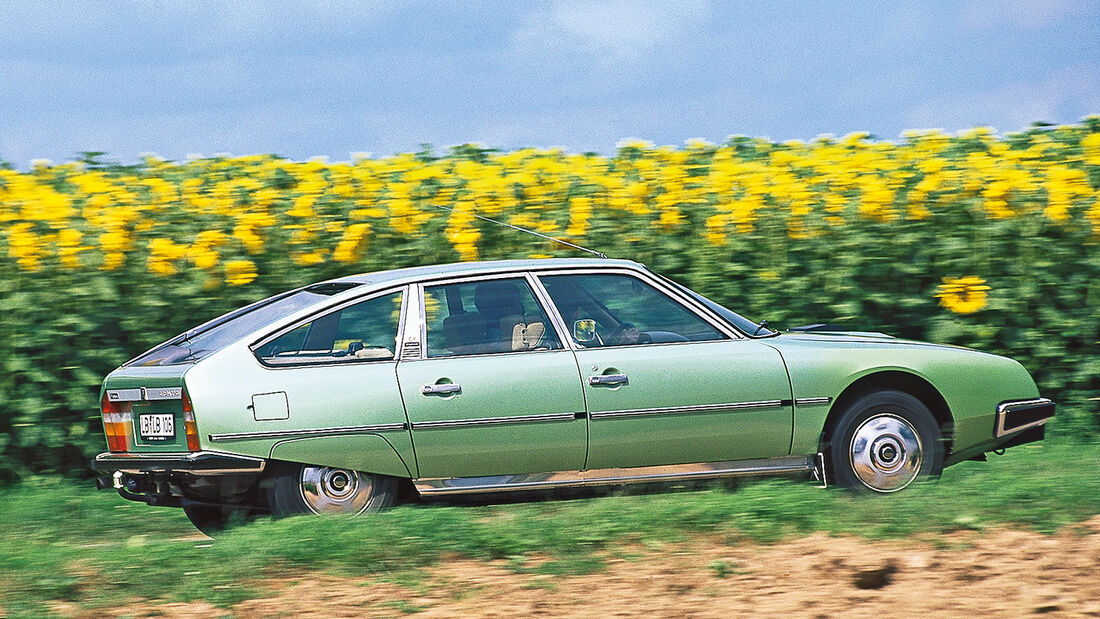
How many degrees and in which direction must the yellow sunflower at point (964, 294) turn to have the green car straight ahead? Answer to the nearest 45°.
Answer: approximately 45° to its right

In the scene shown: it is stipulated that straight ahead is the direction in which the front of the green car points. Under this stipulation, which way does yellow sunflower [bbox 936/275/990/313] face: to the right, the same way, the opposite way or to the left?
to the right

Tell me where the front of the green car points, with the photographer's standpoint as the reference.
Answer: facing to the right of the viewer

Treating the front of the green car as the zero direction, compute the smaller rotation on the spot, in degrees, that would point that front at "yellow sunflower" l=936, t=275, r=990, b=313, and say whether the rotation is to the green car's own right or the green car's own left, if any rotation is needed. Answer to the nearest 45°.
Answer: approximately 45° to the green car's own left

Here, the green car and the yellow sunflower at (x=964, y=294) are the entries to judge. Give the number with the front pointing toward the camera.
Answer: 1
